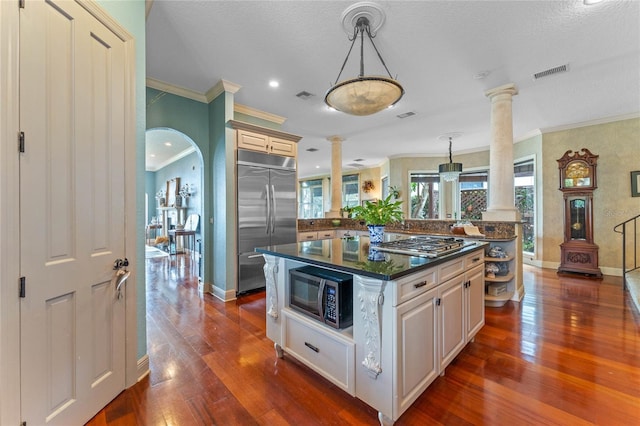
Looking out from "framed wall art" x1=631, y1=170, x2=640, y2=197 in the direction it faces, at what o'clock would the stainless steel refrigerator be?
The stainless steel refrigerator is roughly at 1 o'clock from the framed wall art.

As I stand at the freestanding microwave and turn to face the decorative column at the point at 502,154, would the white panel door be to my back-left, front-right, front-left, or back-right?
back-left

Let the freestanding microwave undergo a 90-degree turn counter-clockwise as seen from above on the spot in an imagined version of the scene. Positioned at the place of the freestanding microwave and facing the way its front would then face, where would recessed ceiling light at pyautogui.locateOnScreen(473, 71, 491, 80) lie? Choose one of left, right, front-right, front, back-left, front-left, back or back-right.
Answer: left

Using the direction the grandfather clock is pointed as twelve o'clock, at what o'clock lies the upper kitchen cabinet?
The upper kitchen cabinet is roughly at 1 o'clock from the grandfather clock.

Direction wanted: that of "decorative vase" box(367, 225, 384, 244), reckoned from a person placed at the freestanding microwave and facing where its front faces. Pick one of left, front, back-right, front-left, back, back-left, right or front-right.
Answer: back
